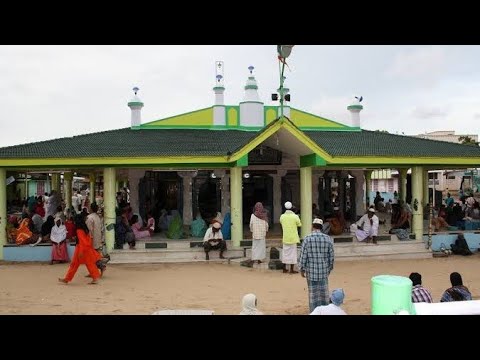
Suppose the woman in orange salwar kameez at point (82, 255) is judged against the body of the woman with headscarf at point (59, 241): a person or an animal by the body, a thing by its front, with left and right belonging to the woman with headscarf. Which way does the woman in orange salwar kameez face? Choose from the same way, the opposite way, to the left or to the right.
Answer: to the right

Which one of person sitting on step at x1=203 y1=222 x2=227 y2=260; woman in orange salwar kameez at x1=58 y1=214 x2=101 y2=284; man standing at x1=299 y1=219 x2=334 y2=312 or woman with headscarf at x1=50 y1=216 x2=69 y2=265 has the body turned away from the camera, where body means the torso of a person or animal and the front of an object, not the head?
the man standing

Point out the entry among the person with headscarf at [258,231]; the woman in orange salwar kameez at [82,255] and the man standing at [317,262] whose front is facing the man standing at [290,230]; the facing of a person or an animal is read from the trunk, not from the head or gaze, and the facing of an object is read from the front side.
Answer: the man standing at [317,262]

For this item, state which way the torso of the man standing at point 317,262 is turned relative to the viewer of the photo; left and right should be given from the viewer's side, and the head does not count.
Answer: facing away from the viewer

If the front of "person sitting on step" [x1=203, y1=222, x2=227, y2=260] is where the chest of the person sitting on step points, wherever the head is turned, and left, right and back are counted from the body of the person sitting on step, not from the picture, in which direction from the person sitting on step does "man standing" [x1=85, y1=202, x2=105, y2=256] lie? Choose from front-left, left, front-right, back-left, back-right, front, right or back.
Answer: front-right

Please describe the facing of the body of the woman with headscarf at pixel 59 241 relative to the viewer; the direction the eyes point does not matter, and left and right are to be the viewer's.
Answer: facing the viewer

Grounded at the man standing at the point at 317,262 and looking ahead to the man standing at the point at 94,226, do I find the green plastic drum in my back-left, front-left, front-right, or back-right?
back-left

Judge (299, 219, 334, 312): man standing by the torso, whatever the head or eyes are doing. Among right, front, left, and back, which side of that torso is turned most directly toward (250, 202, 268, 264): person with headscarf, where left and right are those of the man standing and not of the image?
front
